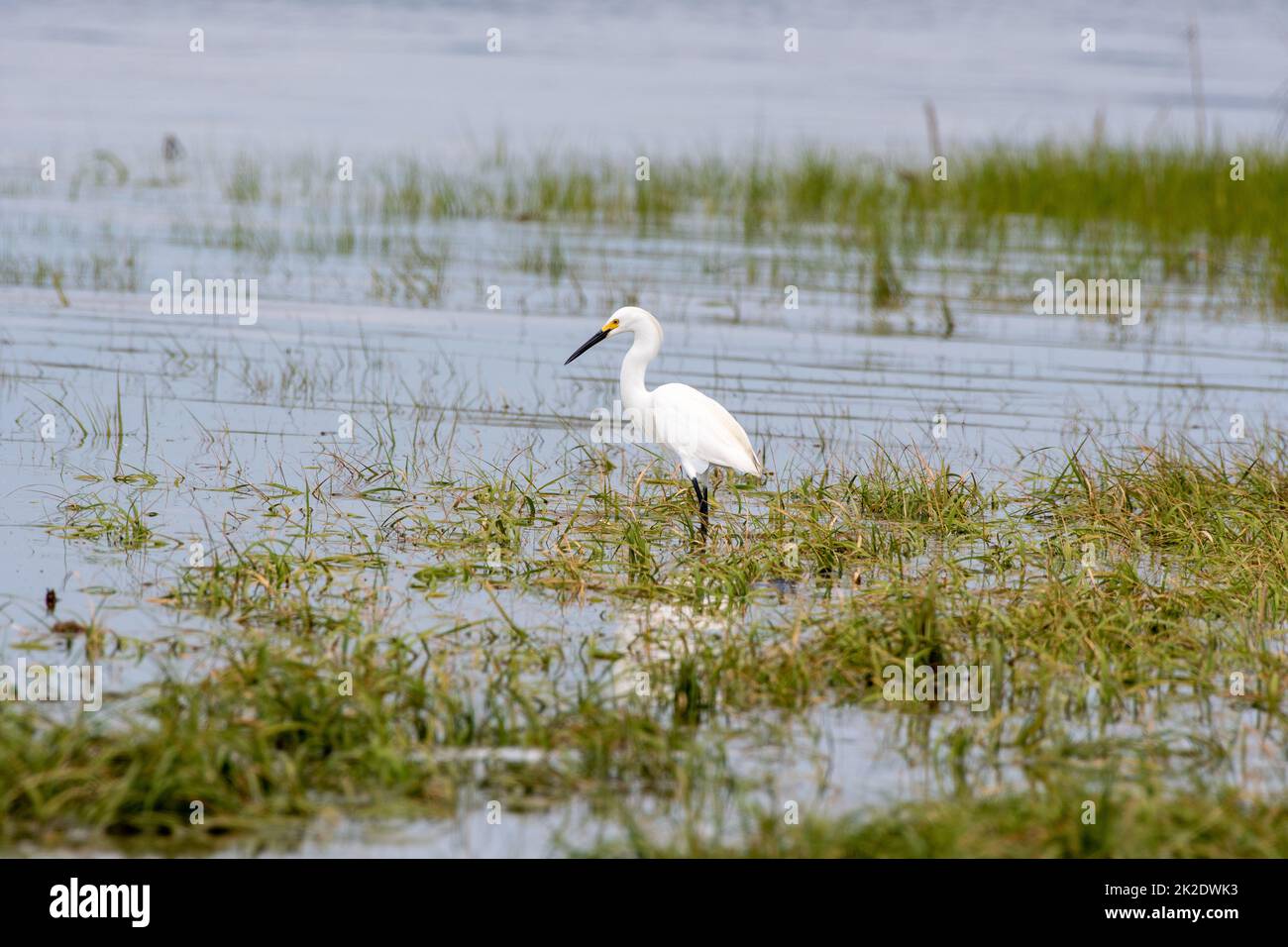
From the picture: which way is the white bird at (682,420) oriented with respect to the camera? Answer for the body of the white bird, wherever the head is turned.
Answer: to the viewer's left
